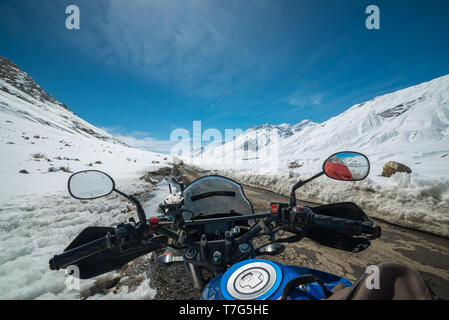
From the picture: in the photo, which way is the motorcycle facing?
away from the camera
